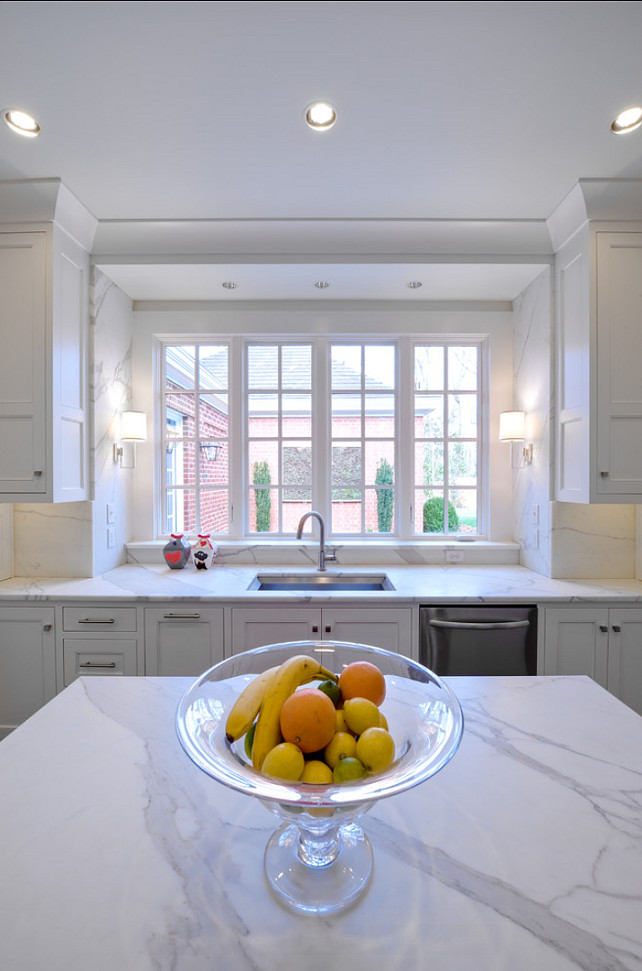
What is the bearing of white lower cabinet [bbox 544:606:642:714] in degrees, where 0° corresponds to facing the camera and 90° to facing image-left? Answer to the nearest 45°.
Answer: approximately 0°

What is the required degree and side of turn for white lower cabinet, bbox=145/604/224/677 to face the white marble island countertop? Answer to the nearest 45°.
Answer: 0° — it already faces it

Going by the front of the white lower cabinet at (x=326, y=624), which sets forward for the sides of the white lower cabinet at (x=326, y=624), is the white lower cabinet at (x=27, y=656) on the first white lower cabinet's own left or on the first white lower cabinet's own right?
on the first white lower cabinet's own right

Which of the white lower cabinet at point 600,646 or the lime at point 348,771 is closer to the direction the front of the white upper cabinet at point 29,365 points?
the lime
